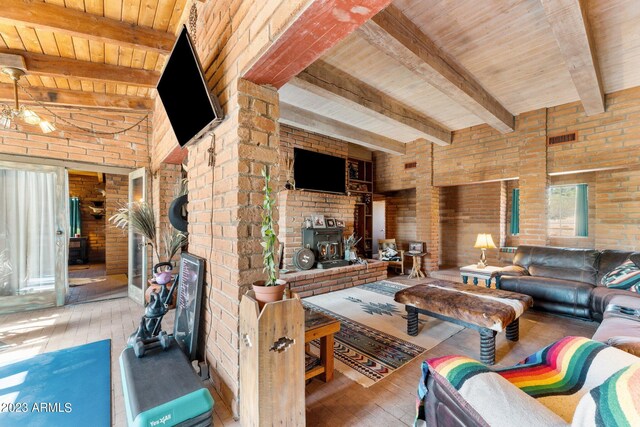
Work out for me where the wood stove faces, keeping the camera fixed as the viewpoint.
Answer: facing the viewer and to the right of the viewer

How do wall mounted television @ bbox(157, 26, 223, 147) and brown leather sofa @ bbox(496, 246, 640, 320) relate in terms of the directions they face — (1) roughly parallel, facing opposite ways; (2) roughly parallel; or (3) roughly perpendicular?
roughly perpendicular

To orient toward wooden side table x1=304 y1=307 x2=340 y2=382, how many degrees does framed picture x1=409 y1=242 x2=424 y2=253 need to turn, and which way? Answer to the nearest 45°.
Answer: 0° — it already faces it

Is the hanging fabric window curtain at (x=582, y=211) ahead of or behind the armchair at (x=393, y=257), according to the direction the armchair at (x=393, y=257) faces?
ahead

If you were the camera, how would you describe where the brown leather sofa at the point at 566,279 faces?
facing the viewer and to the left of the viewer

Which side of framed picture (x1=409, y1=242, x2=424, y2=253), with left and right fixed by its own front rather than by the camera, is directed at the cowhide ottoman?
front

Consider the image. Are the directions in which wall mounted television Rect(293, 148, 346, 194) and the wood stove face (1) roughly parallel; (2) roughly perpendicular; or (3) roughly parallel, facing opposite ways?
roughly parallel

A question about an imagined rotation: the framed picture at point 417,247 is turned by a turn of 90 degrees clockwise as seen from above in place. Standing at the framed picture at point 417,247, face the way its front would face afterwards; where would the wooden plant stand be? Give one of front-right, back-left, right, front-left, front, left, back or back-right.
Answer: left

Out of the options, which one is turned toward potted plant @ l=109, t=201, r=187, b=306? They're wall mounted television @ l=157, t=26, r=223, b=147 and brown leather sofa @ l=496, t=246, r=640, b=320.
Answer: the brown leather sofa

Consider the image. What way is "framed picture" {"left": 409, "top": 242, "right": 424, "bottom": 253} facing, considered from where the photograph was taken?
facing the viewer
